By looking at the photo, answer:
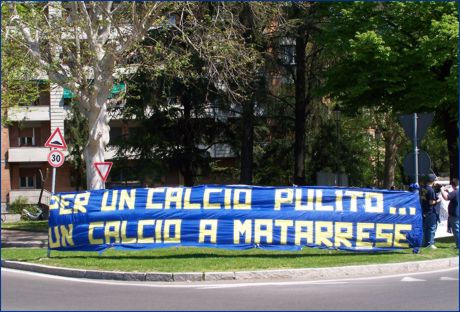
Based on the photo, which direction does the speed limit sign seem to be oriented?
toward the camera

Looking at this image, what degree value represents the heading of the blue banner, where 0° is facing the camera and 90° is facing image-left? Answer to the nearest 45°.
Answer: approximately 0°

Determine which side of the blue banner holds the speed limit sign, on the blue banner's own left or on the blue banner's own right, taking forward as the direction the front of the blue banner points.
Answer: on the blue banner's own right

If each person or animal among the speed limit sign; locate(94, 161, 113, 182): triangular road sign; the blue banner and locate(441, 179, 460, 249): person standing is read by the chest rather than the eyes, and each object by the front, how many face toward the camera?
3

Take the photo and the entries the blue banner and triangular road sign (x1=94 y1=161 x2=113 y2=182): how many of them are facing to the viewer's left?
0

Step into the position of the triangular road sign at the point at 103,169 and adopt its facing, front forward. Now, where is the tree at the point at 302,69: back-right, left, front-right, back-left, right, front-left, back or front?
back-left

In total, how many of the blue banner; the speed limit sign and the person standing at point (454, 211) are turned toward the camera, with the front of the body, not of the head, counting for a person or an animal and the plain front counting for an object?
2

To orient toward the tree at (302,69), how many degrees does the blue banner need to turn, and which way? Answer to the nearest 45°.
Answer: approximately 180°

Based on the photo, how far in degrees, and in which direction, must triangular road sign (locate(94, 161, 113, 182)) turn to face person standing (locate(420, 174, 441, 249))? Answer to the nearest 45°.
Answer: approximately 45° to its left

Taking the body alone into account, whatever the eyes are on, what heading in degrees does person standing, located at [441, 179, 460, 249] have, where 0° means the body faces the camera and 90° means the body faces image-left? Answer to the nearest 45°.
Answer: approximately 90°

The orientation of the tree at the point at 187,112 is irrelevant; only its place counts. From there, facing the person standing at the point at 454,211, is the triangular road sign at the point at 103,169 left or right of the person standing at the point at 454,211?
right

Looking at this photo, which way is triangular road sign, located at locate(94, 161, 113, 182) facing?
toward the camera

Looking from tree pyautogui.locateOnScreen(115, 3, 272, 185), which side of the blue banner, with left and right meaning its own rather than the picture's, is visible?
back
